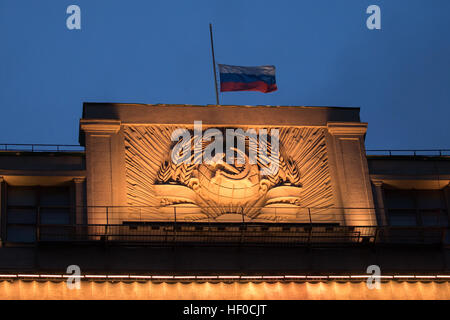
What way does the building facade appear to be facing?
toward the camera
